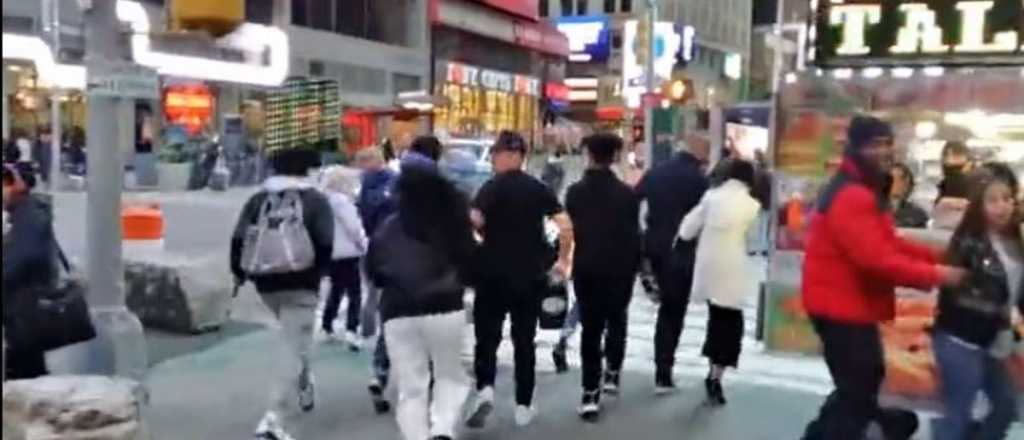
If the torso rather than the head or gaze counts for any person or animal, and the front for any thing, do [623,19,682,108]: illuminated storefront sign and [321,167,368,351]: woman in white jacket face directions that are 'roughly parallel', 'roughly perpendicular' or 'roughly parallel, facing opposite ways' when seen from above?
roughly parallel, facing opposite ways

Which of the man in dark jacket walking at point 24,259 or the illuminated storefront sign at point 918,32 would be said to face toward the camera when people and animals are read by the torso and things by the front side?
the illuminated storefront sign

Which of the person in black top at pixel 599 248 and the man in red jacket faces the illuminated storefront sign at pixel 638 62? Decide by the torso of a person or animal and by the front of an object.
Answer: the person in black top

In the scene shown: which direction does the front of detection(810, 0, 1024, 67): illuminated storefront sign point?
toward the camera

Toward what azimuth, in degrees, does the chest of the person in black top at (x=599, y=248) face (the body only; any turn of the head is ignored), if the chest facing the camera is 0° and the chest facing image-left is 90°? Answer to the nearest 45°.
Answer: approximately 180°

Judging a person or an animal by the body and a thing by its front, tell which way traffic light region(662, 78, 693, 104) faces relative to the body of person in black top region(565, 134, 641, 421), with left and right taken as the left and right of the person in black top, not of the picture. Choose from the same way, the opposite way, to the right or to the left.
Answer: the opposite way

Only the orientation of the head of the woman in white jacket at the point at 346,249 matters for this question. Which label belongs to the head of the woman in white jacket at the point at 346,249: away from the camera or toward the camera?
away from the camera

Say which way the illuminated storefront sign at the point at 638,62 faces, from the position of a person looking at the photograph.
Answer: facing the viewer

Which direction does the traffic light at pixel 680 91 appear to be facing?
toward the camera

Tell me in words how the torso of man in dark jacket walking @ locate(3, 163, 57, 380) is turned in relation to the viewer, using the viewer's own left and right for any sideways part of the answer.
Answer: facing to the left of the viewer

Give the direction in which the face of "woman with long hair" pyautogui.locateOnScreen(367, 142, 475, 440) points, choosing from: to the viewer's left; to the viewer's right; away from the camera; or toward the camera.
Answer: away from the camera

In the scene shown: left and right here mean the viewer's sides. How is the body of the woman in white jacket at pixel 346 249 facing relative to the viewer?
facing away from the viewer

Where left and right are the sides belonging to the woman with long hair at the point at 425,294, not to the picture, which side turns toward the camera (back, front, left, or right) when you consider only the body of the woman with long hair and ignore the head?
back

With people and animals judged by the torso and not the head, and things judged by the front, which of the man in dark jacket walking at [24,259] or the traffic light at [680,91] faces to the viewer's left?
the man in dark jacket walking

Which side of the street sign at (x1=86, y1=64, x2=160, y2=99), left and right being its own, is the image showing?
front
